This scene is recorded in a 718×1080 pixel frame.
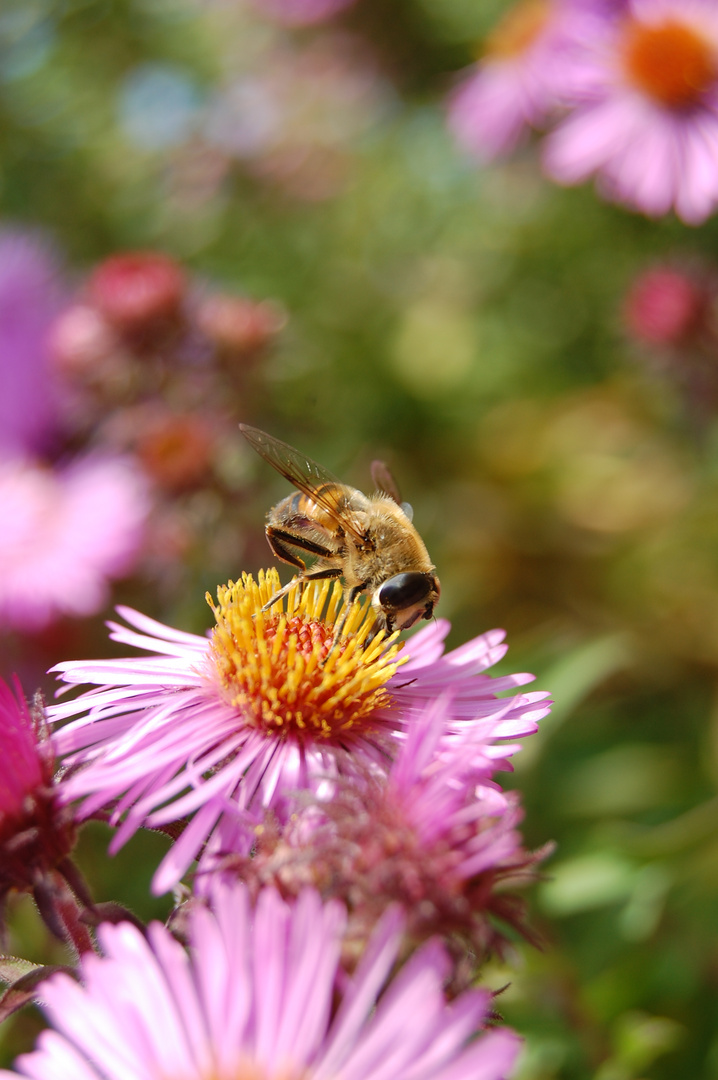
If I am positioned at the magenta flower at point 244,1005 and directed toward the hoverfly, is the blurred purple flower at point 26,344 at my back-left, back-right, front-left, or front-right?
front-left

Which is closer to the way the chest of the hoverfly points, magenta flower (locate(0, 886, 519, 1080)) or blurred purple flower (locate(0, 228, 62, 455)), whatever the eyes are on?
the magenta flower

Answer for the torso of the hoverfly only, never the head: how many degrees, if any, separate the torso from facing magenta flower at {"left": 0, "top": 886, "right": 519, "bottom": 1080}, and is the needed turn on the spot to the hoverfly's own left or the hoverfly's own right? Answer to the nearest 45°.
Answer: approximately 45° to the hoverfly's own right

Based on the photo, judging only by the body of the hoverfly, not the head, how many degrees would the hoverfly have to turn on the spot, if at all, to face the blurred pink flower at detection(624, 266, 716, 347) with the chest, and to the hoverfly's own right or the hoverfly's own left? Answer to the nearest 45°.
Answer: approximately 90° to the hoverfly's own left

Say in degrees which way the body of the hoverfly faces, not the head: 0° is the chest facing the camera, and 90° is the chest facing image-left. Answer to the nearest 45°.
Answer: approximately 315°

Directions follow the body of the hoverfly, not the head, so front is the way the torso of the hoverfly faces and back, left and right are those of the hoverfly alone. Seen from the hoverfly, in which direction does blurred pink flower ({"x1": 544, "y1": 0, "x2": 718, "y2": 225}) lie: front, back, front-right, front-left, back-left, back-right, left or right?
left

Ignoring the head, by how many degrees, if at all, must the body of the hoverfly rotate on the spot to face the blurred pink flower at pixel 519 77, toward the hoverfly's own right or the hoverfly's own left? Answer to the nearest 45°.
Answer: approximately 90° to the hoverfly's own left

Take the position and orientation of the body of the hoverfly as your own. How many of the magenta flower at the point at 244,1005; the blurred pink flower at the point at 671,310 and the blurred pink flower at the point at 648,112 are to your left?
2
